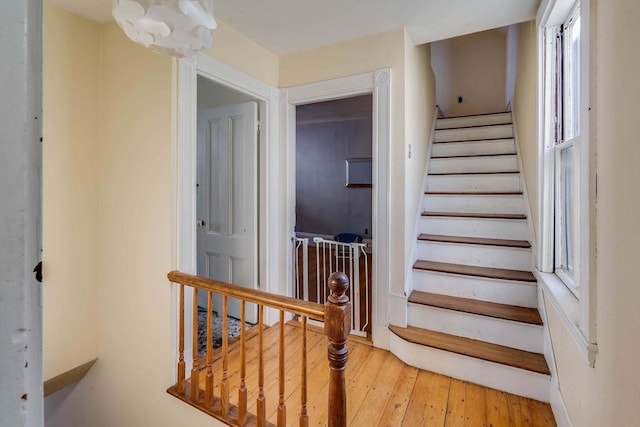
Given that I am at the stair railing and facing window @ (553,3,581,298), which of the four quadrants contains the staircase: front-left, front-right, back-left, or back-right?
front-left

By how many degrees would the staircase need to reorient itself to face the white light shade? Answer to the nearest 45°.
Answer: approximately 45° to its right

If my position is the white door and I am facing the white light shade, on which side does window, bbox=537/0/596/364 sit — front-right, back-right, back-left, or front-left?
front-left

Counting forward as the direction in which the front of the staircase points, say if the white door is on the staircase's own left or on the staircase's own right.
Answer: on the staircase's own right

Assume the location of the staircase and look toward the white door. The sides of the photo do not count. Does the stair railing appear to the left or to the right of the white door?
left

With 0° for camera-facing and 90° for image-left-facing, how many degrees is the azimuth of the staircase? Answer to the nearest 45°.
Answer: approximately 0°

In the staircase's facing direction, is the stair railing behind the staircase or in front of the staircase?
in front

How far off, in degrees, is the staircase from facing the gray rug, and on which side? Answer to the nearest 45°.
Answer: approximately 90° to its right

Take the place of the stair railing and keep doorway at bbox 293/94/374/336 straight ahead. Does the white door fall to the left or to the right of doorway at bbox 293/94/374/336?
left
